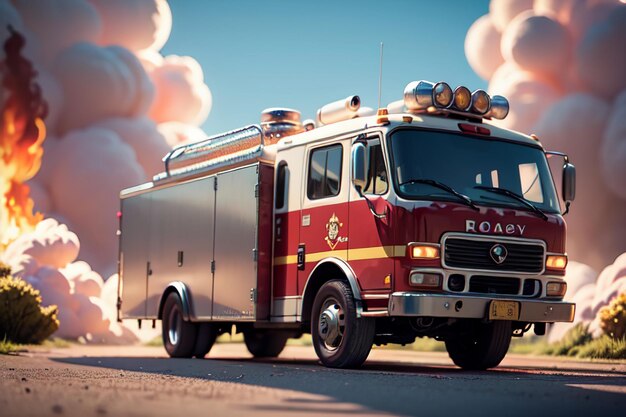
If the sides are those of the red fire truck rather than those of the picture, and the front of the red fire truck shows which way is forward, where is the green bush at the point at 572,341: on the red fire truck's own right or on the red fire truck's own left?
on the red fire truck's own left

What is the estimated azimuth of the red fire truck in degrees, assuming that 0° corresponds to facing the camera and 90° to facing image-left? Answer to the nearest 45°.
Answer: approximately 315°

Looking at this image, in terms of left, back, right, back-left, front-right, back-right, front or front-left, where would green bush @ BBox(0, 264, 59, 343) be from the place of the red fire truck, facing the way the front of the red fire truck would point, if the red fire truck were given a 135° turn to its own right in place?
front-right

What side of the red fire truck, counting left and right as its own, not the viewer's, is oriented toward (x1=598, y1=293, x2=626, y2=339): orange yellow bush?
left
